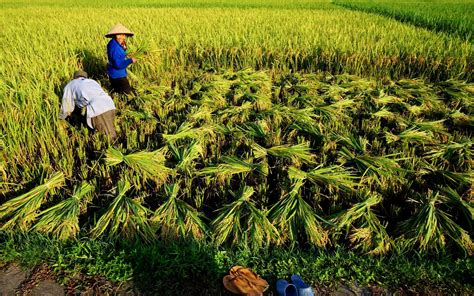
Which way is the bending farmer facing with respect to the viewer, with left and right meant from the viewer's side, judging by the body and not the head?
facing away from the viewer and to the left of the viewer

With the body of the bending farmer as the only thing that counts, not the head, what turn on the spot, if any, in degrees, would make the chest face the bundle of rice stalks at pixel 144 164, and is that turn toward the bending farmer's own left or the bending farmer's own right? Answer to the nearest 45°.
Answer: approximately 135° to the bending farmer's own left

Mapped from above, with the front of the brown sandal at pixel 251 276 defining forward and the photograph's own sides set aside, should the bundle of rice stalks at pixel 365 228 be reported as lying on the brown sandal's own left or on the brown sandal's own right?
on the brown sandal's own right

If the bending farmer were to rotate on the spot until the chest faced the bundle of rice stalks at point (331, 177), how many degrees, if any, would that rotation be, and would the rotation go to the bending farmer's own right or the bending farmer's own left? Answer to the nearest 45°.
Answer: approximately 180°

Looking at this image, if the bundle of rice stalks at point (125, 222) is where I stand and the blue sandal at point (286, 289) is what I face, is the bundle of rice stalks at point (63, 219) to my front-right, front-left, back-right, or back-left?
back-right

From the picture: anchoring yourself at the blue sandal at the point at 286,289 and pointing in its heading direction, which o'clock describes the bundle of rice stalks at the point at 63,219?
The bundle of rice stalks is roughly at 11 o'clock from the blue sandal.

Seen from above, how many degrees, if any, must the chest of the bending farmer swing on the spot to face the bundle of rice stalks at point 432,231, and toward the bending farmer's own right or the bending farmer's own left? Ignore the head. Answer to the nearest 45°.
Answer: approximately 180°

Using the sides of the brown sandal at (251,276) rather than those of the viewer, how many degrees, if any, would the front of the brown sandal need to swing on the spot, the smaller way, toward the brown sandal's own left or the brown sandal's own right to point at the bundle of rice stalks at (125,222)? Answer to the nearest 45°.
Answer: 0° — it already faces it

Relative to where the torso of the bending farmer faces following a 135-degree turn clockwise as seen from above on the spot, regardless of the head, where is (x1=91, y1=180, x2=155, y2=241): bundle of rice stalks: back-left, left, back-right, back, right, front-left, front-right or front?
right
